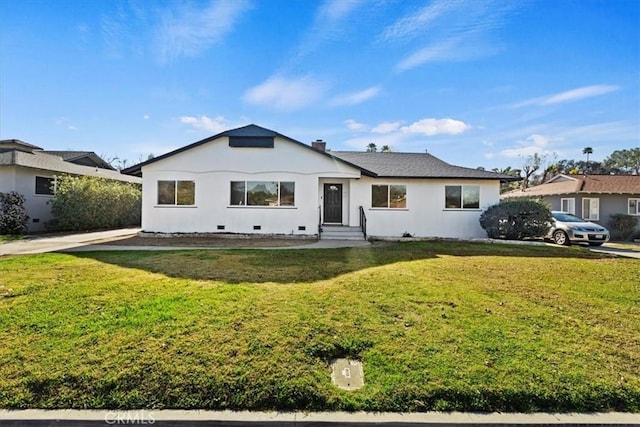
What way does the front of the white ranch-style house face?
toward the camera

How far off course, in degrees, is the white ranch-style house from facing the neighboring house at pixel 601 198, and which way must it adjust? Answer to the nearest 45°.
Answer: approximately 90° to its left

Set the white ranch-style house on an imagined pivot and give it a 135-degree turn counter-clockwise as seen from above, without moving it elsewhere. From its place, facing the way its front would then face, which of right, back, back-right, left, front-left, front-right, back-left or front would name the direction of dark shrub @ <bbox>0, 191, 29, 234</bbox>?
back-left

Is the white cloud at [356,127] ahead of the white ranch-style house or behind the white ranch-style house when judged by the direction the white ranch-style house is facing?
behind

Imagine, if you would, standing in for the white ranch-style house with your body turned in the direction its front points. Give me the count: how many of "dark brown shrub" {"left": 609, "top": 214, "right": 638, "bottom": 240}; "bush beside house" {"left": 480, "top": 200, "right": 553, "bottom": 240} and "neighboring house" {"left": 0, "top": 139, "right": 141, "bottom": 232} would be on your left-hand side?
2

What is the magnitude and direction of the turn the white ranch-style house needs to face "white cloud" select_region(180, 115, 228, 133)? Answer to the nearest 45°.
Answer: approximately 135° to its right

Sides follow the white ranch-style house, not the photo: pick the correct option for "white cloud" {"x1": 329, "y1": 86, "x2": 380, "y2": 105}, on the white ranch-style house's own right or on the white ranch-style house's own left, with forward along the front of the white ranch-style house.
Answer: on the white ranch-style house's own left

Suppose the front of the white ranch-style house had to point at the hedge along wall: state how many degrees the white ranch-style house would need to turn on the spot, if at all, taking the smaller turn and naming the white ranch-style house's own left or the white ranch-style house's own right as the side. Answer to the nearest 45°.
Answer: approximately 90° to the white ranch-style house's own right

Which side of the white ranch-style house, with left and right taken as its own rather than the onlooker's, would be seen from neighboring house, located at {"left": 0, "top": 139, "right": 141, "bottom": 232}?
right

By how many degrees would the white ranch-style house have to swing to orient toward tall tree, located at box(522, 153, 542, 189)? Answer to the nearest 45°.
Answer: approximately 135° to its left
